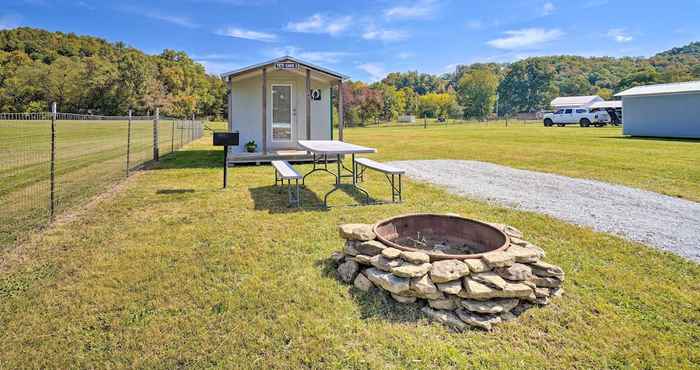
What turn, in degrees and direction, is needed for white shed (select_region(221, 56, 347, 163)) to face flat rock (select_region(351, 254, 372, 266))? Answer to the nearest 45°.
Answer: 0° — it already faces it

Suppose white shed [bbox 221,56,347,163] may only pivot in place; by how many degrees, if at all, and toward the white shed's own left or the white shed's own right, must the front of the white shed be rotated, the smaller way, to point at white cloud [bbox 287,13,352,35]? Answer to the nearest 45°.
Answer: approximately 180°

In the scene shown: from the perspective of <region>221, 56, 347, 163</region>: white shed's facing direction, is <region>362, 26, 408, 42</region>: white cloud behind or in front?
behind

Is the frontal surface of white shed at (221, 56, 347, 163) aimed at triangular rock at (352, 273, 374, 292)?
yes

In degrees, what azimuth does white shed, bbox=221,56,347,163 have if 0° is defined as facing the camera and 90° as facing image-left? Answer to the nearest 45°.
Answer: approximately 0°

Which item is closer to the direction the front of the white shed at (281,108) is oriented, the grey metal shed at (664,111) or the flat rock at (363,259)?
the flat rock

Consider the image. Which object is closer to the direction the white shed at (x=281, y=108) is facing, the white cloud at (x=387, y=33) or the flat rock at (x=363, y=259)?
the flat rock
